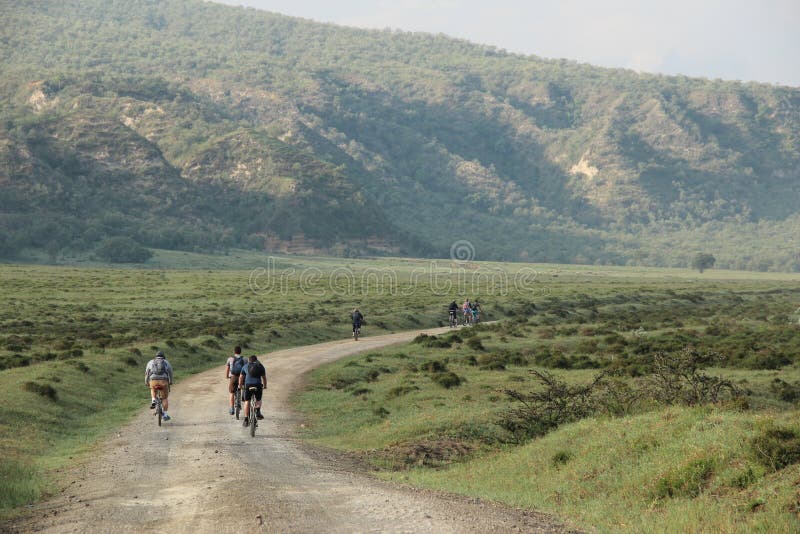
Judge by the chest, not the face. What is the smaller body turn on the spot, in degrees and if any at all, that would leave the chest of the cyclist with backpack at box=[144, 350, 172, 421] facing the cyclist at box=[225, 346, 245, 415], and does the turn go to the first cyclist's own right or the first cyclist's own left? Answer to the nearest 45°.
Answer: approximately 90° to the first cyclist's own right

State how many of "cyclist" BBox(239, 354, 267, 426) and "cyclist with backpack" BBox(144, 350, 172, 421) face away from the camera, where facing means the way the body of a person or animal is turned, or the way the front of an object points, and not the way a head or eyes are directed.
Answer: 2

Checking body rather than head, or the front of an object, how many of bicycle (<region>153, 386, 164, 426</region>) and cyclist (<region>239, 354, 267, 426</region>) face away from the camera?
2

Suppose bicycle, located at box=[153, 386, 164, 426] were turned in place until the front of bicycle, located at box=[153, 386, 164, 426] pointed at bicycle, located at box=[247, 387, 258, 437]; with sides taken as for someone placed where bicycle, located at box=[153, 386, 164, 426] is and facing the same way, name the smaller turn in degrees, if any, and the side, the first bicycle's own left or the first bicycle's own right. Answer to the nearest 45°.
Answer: approximately 135° to the first bicycle's own right

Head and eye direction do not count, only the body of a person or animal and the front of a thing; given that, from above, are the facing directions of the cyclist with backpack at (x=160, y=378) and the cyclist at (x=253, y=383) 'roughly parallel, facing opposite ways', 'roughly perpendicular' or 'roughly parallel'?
roughly parallel

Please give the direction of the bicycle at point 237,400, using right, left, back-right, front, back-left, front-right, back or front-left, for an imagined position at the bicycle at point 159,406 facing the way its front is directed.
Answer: right

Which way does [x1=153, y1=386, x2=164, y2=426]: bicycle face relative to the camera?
away from the camera

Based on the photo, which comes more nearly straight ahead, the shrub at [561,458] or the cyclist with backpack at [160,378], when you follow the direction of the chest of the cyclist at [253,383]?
the cyclist with backpack

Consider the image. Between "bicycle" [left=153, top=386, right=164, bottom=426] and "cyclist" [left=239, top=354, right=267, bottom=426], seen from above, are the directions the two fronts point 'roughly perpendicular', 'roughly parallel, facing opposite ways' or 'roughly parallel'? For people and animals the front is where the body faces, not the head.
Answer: roughly parallel

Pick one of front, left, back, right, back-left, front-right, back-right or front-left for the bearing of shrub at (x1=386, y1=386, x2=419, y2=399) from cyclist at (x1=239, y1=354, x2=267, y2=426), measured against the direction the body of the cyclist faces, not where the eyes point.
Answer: front-right

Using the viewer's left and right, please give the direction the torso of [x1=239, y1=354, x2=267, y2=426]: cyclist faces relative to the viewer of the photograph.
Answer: facing away from the viewer

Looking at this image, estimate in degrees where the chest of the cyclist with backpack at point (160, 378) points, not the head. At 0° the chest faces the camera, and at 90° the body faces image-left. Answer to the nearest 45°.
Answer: approximately 180°

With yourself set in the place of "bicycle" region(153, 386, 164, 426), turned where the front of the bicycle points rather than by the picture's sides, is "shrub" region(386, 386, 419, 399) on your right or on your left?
on your right

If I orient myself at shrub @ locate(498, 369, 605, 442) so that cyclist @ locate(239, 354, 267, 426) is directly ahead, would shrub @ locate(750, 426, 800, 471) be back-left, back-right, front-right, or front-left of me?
back-left

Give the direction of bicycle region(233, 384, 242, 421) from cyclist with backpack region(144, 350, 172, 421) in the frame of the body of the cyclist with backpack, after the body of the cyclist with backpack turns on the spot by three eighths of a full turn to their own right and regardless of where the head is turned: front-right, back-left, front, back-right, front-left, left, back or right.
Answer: front-left
